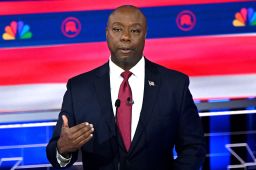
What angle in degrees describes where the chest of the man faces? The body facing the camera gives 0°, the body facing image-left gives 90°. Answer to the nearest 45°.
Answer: approximately 0°
